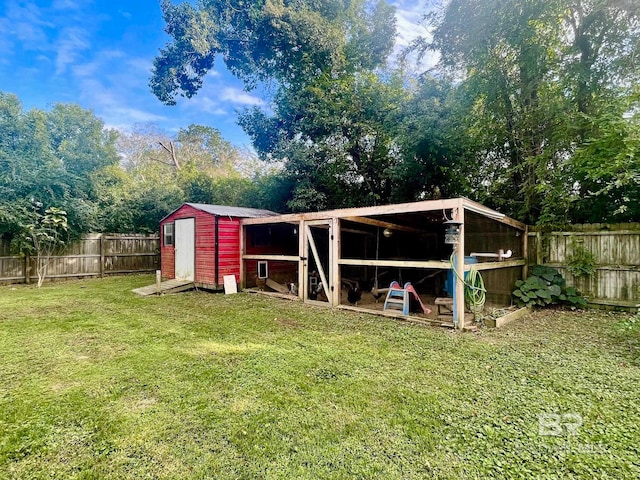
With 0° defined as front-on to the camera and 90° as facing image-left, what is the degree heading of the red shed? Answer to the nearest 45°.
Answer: approximately 45°

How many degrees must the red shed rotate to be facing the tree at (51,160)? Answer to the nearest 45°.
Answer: approximately 90° to its right

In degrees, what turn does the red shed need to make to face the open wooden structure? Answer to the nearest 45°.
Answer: approximately 90° to its left

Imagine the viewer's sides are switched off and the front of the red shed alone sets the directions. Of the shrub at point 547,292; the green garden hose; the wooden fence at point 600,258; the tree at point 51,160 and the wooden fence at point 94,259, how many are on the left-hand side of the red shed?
3

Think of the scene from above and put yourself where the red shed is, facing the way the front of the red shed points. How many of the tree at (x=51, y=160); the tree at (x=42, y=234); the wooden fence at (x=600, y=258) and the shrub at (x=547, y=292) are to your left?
2

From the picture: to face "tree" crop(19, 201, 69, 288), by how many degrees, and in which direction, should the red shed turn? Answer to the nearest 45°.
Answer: approximately 90° to its right

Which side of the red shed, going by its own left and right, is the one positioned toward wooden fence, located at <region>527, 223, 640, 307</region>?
left

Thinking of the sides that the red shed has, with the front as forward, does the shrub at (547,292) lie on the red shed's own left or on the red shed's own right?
on the red shed's own left
